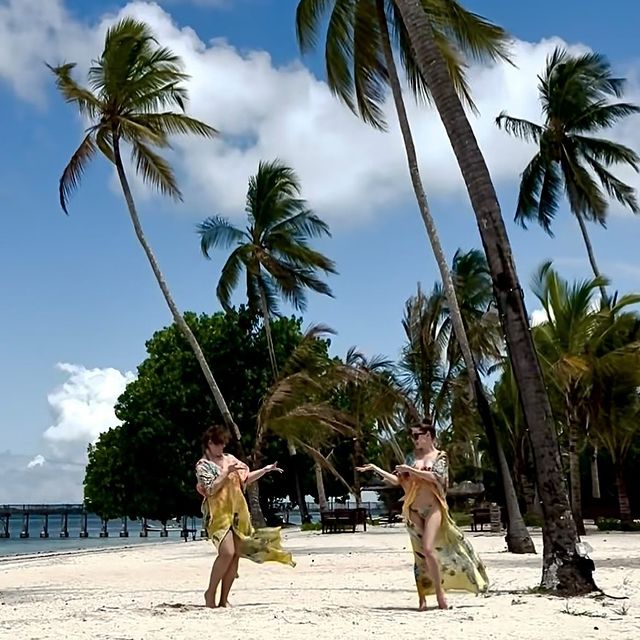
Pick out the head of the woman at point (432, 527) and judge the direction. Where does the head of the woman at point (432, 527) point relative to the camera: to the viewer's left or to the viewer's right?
to the viewer's left

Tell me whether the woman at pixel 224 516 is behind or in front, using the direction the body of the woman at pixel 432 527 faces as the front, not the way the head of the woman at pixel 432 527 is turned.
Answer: in front

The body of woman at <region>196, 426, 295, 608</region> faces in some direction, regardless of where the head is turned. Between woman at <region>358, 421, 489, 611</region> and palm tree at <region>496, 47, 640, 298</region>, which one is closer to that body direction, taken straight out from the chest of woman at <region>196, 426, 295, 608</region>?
the woman

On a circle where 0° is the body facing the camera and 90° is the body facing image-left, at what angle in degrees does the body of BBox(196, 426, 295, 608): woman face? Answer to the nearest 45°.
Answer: approximately 315°

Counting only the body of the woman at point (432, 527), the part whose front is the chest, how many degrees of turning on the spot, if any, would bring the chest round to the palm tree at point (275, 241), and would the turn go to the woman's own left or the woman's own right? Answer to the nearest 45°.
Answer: approximately 135° to the woman's own right

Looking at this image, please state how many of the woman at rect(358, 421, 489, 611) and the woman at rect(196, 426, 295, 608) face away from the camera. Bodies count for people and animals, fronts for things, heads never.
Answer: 0

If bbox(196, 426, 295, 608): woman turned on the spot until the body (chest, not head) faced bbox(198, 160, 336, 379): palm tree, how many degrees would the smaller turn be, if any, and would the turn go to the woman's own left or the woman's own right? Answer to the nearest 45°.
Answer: approximately 135° to the woman's own left

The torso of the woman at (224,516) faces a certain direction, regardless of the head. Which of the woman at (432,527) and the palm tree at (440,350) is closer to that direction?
the woman

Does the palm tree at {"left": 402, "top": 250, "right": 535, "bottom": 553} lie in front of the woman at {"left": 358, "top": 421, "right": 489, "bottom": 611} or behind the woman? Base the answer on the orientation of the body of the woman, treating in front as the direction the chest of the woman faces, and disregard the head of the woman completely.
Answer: behind

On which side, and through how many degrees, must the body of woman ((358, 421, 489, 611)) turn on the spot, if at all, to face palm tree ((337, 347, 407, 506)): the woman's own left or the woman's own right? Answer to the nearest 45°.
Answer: approximately 135° to the woman's own right

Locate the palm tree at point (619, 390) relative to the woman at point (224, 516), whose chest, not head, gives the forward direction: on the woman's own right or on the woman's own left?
on the woman's own left

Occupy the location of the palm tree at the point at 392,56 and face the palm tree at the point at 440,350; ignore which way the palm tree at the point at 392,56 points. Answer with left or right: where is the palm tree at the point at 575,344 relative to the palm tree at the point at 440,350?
right
